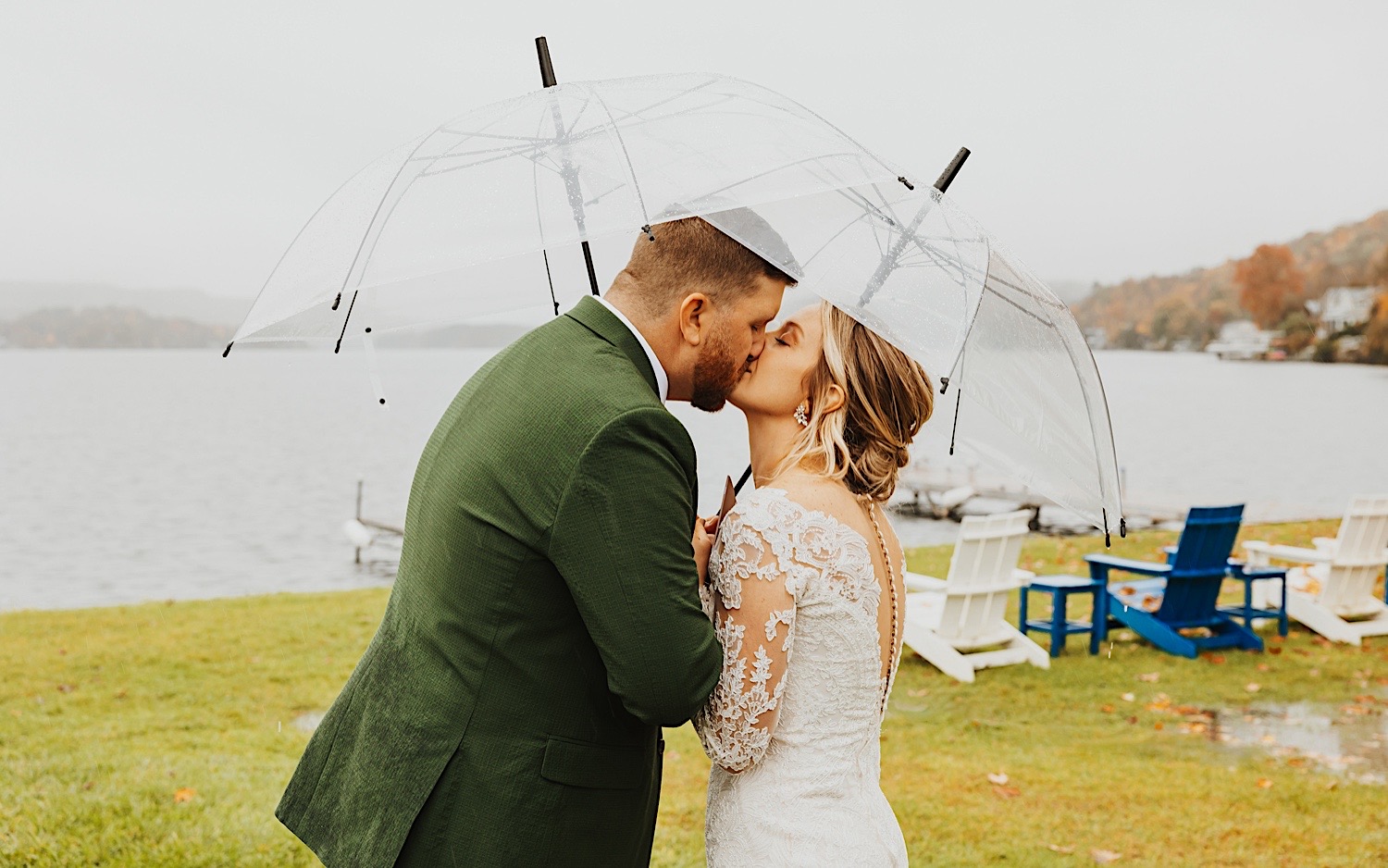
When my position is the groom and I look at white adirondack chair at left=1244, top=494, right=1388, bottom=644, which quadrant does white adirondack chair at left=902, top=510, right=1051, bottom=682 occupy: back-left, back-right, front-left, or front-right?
front-left

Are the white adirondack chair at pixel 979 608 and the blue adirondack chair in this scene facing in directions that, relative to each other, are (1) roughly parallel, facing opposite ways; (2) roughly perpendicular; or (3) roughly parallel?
roughly parallel

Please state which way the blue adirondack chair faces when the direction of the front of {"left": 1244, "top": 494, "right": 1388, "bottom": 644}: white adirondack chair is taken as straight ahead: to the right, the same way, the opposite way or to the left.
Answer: the same way

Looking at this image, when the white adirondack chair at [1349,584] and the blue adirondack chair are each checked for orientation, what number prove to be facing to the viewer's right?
0

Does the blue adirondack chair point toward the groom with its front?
no

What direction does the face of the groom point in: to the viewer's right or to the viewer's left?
to the viewer's right

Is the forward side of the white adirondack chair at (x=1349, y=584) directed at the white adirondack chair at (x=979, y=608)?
no

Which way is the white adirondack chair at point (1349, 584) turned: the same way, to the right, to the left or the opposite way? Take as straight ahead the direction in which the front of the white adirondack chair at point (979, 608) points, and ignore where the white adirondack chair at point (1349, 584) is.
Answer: the same way
